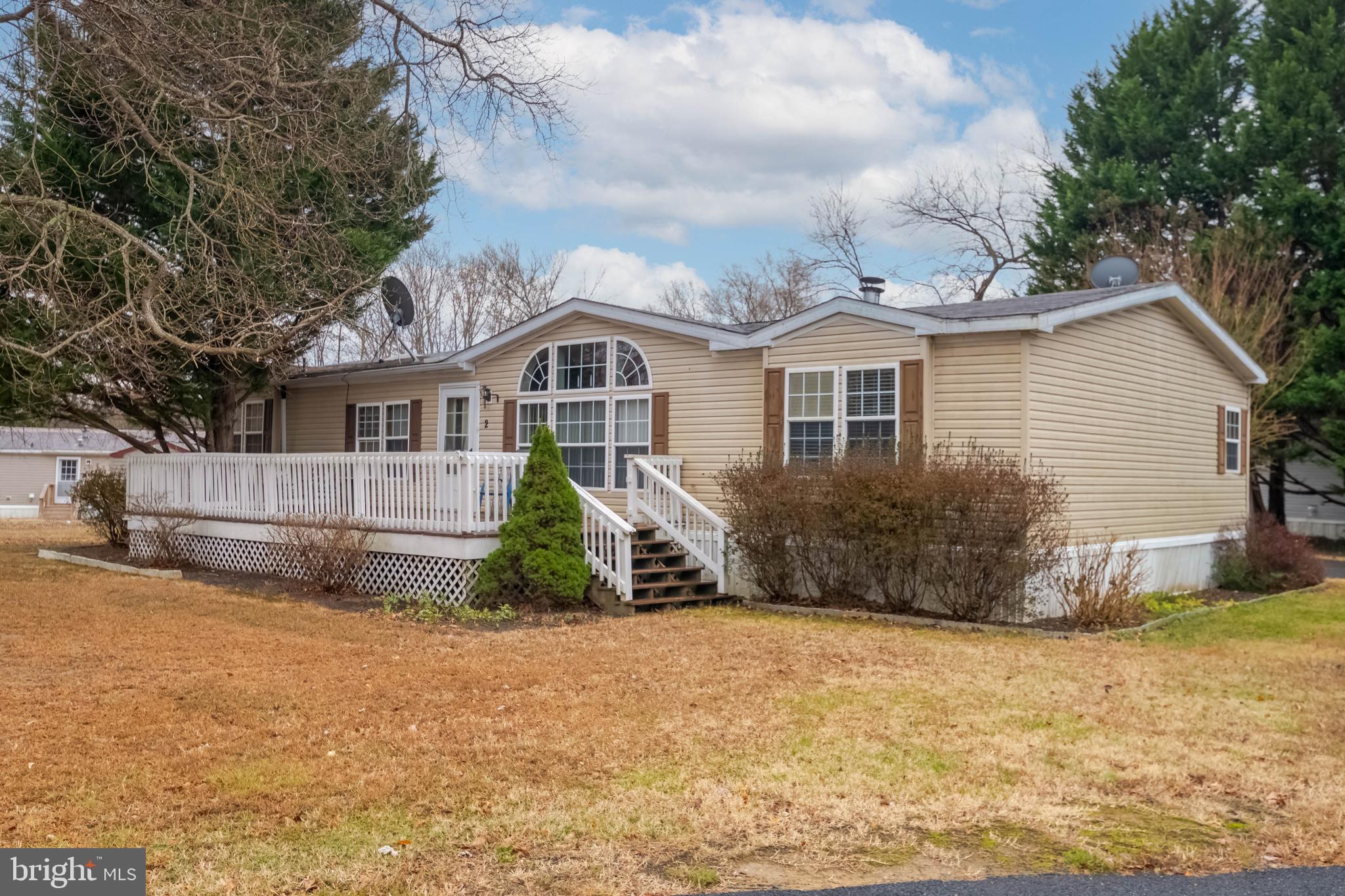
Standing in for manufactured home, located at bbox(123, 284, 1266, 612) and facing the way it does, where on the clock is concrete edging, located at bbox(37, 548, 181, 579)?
The concrete edging is roughly at 2 o'clock from the manufactured home.

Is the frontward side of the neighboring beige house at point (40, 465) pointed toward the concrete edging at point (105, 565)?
yes

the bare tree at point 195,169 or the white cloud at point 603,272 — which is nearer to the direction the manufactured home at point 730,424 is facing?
the bare tree

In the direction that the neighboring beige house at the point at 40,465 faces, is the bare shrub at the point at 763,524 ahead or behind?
ahead

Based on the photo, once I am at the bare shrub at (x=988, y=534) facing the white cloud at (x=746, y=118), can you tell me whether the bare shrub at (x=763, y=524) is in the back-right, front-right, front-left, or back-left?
front-left

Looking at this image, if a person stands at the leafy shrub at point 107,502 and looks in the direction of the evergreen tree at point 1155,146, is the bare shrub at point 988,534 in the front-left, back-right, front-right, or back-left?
front-right

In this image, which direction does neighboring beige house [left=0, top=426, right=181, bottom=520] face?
toward the camera

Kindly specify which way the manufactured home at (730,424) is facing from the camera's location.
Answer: facing the viewer and to the left of the viewer

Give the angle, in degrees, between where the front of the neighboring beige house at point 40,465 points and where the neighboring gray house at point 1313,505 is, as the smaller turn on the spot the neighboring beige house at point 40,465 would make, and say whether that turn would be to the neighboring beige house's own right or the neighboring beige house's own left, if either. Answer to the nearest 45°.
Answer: approximately 45° to the neighboring beige house's own left

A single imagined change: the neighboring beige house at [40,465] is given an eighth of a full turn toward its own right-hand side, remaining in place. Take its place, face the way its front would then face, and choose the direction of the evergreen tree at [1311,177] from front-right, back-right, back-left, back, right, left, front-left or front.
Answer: left

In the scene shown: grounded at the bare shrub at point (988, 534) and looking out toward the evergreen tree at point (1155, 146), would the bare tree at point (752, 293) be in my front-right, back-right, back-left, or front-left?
front-left

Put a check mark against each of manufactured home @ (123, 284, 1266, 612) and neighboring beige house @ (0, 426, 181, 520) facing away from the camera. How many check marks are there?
0
